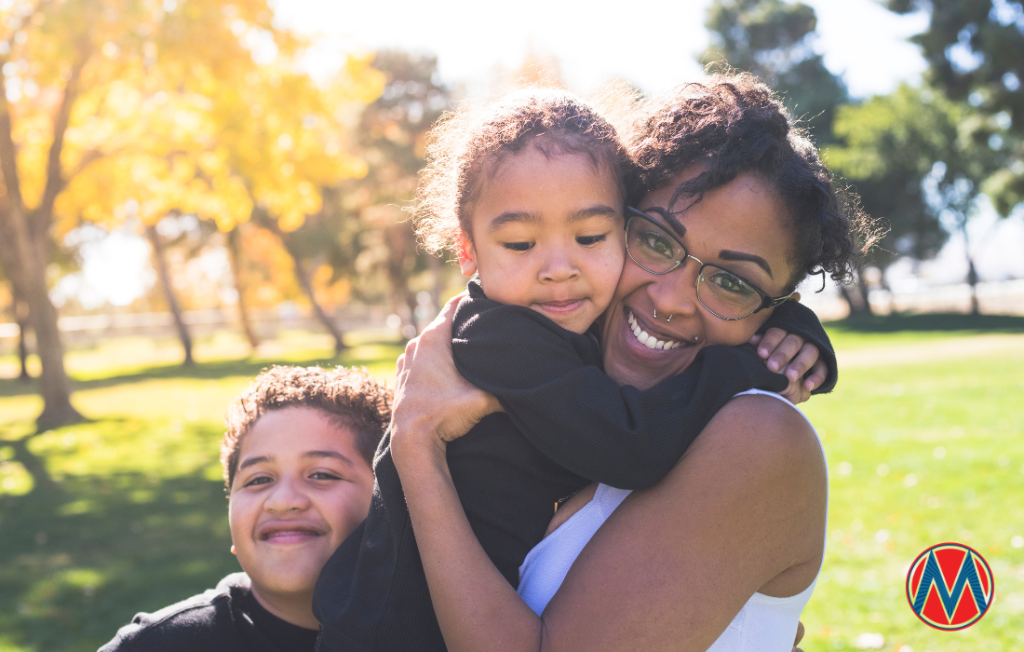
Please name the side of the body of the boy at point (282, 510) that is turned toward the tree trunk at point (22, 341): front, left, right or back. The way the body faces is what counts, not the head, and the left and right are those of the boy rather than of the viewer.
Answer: back

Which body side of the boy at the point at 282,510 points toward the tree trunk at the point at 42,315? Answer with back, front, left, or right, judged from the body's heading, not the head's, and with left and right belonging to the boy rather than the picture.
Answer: back

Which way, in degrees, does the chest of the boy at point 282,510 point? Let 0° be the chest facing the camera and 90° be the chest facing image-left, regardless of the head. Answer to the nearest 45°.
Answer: approximately 0°

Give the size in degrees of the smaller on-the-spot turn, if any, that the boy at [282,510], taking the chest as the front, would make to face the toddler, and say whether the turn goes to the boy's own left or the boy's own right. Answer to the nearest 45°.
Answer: approximately 45° to the boy's own left

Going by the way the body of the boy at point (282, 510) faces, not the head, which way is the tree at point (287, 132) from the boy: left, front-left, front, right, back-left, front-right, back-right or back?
back

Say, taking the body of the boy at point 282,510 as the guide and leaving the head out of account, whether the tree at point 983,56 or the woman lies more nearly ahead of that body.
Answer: the woman

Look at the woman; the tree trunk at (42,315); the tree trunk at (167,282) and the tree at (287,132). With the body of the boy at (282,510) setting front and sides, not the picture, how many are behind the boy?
3

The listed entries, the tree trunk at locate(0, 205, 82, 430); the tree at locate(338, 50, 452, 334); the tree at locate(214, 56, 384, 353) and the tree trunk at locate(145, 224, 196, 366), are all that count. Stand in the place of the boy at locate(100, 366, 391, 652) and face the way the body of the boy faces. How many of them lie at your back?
4

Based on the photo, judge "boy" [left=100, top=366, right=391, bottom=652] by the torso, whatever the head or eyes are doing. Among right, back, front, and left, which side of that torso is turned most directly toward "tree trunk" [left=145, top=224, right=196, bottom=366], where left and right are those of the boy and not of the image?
back

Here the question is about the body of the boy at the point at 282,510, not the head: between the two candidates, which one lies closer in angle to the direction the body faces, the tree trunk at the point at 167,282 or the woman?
the woman

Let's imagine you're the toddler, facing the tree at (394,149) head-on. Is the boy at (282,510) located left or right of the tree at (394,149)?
left

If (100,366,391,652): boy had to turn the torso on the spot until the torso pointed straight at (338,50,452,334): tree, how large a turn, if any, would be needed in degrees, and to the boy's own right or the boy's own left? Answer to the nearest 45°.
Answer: approximately 180°
